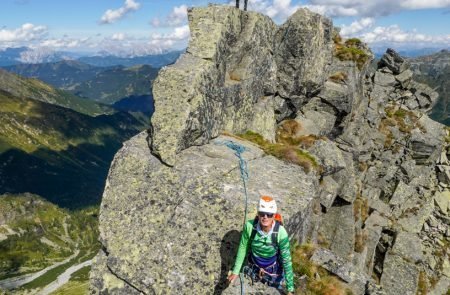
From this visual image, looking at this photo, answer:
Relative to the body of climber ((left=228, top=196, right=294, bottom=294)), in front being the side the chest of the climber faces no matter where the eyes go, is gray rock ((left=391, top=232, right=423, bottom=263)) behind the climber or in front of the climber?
behind

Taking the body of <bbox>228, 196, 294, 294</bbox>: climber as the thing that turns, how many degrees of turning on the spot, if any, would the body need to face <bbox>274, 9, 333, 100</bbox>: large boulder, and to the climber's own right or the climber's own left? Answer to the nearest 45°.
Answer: approximately 180°

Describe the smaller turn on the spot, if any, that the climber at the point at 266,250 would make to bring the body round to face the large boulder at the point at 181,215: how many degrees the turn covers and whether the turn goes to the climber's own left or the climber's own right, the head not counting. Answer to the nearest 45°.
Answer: approximately 135° to the climber's own right

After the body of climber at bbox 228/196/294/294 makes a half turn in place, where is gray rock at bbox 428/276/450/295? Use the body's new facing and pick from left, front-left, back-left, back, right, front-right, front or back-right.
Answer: front-right

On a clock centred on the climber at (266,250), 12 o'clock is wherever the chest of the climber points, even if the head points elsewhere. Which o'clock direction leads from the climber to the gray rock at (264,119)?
The gray rock is roughly at 6 o'clock from the climber.

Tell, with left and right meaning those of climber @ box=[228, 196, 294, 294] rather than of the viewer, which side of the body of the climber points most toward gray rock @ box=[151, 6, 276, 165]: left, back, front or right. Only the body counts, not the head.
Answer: back

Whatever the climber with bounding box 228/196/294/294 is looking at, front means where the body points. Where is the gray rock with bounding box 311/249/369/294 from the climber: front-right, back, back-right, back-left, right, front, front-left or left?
back-left

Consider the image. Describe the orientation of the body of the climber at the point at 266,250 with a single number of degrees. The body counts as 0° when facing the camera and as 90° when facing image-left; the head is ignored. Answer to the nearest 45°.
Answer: approximately 0°
